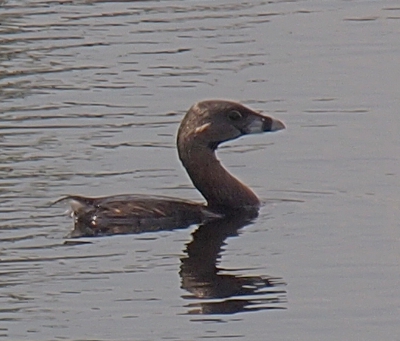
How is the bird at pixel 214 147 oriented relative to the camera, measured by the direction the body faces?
to the viewer's right
